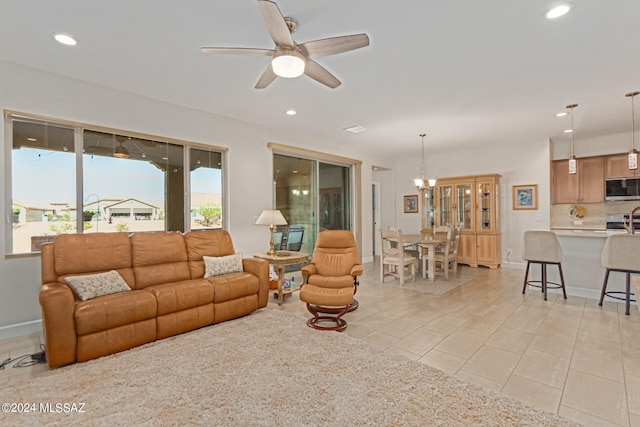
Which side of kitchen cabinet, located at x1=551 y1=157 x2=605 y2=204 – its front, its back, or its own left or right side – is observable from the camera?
front

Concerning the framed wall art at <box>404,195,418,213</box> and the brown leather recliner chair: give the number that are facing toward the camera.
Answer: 2

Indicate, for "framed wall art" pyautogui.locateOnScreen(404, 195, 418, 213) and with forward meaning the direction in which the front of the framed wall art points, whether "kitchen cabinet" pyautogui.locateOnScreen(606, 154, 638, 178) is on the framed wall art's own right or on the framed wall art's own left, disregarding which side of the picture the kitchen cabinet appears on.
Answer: on the framed wall art's own left

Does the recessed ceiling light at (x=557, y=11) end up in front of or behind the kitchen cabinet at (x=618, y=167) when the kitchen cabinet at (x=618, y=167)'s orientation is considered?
in front

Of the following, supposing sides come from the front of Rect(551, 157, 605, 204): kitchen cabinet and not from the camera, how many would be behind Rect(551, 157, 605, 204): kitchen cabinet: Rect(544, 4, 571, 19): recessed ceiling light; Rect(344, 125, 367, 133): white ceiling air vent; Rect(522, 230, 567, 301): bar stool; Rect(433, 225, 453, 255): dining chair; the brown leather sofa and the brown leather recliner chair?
0

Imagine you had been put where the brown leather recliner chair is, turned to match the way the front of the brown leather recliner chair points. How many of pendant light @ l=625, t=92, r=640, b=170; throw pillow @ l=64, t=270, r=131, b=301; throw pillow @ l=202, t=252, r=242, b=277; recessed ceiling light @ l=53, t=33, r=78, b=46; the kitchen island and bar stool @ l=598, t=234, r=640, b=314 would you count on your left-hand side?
3

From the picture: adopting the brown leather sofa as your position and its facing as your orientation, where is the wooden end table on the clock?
The wooden end table is roughly at 10 o'clock from the brown leather sofa.

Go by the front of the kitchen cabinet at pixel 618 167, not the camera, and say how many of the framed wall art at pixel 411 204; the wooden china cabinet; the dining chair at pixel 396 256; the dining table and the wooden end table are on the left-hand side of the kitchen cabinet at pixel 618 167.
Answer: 0

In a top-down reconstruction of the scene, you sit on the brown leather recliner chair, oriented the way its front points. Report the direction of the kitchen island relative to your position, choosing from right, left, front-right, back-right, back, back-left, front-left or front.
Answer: left

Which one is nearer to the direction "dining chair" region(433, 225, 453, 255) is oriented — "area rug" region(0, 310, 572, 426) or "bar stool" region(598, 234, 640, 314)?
the area rug

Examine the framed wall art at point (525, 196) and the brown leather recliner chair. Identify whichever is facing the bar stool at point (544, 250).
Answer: the framed wall art

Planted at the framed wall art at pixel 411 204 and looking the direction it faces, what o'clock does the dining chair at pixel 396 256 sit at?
The dining chair is roughly at 12 o'clock from the framed wall art.

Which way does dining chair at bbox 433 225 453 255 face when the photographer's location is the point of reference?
facing the viewer

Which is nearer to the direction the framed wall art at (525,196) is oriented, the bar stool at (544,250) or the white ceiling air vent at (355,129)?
the bar stool

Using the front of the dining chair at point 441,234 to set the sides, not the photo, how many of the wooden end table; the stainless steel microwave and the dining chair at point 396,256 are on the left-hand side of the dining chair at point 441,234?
1

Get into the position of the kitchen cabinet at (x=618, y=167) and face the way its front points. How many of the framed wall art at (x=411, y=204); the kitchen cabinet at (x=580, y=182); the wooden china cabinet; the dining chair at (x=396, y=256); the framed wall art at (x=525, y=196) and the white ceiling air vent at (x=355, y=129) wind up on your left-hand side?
0

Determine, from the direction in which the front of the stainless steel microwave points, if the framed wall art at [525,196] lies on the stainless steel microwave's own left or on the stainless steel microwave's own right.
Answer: on the stainless steel microwave's own right

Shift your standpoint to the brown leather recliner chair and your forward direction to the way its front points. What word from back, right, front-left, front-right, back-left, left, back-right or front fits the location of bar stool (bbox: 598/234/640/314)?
left
